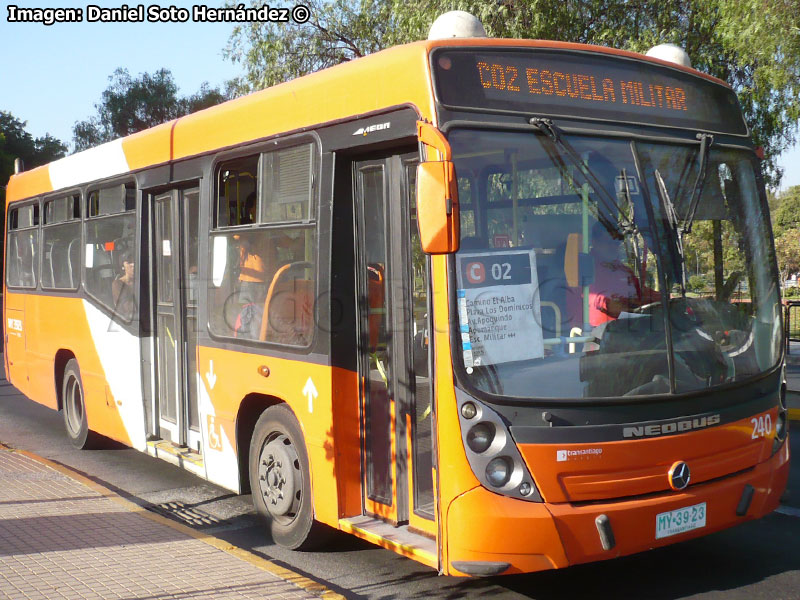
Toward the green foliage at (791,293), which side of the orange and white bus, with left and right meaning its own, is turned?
left

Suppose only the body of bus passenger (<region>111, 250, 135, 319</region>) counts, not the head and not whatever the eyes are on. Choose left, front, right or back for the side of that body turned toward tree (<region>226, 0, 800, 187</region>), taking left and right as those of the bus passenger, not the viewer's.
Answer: left

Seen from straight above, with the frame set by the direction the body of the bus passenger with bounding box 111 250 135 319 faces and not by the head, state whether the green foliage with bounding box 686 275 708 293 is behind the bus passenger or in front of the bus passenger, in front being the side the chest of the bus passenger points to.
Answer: in front

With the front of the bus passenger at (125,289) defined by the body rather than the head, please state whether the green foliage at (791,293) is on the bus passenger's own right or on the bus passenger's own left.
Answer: on the bus passenger's own left

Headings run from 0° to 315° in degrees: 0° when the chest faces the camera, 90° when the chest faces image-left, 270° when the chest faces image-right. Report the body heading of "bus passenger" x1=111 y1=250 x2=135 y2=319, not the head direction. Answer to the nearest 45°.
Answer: approximately 315°

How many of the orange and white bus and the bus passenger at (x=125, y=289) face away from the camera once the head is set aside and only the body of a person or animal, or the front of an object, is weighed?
0

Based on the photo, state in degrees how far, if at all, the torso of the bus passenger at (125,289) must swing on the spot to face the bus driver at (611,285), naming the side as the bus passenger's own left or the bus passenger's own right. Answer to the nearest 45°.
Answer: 0° — they already face them
